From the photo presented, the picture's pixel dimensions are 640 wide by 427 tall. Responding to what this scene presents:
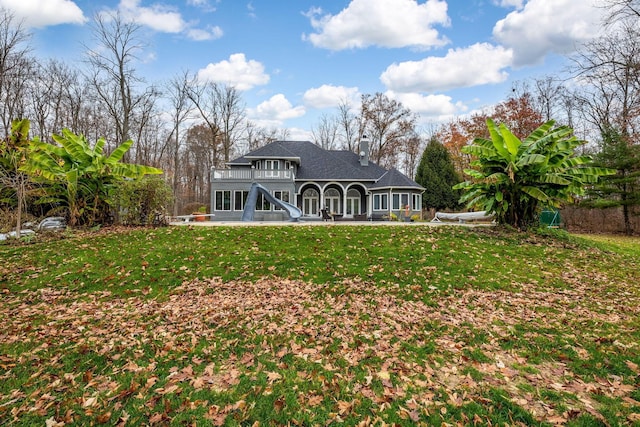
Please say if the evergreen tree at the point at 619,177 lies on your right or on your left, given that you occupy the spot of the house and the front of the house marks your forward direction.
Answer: on your left

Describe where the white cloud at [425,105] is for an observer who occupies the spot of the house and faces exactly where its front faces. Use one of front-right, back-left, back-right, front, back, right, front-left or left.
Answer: back-left

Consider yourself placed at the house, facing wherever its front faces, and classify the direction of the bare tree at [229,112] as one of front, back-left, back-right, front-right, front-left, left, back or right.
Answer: back-right

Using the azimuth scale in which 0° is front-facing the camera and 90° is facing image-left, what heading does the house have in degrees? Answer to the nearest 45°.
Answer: approximately 0°

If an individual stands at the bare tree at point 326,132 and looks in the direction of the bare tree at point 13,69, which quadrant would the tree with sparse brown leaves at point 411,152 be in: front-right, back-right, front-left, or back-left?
back-left

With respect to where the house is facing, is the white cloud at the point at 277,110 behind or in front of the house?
behind

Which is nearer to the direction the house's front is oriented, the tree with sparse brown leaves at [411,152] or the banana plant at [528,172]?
the banana plant
